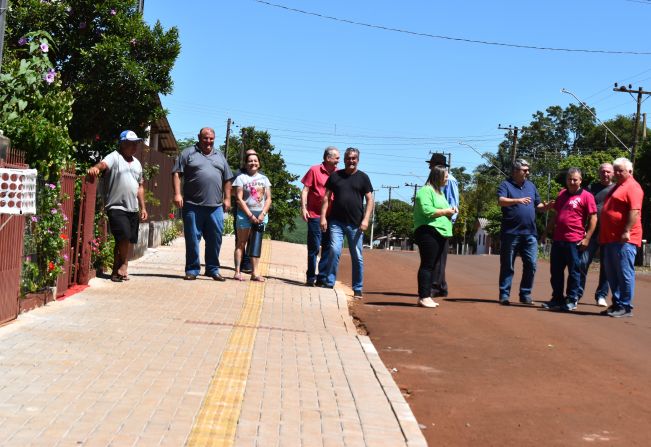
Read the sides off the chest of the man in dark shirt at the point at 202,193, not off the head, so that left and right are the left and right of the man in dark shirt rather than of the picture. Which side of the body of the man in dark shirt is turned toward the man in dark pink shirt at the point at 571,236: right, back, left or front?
left

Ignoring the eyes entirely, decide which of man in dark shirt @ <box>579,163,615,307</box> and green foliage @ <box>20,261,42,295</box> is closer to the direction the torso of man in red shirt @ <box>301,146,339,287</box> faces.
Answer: the man in dark shirt

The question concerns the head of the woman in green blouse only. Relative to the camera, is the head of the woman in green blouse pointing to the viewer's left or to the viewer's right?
to the viewer's right

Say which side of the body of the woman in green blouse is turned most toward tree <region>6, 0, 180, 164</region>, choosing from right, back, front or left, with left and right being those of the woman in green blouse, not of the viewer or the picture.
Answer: back

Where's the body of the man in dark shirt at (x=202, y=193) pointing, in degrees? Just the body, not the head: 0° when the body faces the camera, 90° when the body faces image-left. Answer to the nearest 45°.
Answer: approximately 0°

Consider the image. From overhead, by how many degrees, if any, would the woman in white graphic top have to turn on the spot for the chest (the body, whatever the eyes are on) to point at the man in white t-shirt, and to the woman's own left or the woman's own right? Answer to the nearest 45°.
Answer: approximately 45° to the woman's own right

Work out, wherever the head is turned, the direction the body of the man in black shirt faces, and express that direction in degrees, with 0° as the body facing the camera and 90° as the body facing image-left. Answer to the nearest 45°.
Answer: approximately 0°

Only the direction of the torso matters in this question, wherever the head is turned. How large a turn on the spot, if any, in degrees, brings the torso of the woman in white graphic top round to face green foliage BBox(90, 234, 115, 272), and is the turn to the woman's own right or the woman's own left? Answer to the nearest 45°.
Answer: approximately 90° to the woman's own right

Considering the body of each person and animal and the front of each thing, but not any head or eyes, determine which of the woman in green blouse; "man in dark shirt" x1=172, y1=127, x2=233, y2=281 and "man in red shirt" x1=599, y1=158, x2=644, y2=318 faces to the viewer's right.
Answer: the woman in green blouse

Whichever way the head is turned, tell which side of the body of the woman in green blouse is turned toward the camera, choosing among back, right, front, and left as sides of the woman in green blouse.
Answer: right

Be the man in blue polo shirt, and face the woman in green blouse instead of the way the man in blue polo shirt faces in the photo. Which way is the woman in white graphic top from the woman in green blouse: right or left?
right

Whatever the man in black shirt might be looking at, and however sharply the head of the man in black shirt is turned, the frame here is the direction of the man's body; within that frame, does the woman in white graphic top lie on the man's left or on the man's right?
on the man's right

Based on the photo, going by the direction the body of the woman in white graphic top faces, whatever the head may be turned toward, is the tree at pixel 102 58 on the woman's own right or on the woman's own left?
on the woman's own right
